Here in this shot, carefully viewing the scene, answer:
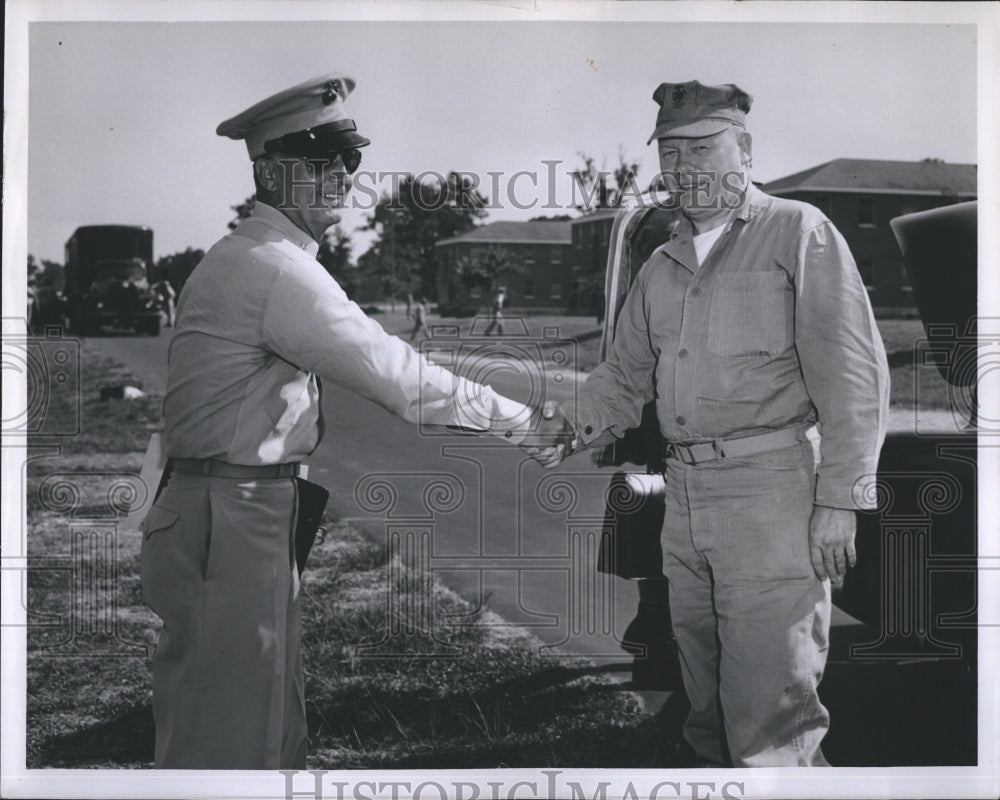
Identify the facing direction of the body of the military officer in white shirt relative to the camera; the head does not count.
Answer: to the viewer's right

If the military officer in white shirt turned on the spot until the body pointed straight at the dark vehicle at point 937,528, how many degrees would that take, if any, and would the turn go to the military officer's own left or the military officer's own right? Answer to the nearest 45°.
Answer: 0° — they already face it
